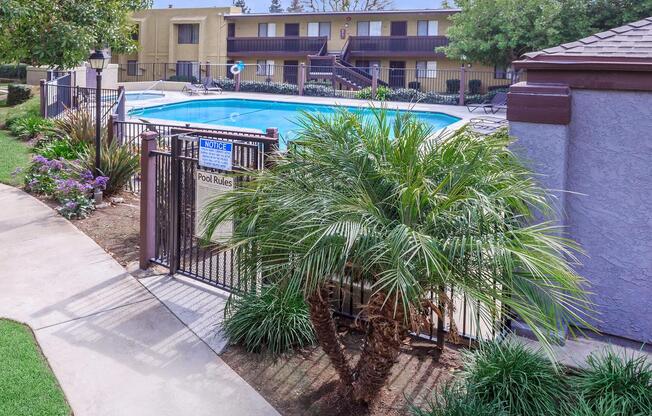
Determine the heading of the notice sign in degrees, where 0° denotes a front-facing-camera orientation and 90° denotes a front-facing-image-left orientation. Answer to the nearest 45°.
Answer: approximately 45°

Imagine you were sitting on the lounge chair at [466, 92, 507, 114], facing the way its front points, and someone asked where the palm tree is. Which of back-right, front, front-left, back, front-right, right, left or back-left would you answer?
left

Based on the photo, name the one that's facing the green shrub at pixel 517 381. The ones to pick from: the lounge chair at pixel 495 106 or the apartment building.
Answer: the apartment building

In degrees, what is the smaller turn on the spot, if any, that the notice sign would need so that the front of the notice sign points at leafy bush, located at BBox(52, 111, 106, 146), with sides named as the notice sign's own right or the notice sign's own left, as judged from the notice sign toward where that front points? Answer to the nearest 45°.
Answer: approximately 135° to the notice sign's own right

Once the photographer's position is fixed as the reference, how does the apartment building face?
facing the viewer

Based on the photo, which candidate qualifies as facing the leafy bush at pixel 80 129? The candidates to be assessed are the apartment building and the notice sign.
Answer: the apartment building

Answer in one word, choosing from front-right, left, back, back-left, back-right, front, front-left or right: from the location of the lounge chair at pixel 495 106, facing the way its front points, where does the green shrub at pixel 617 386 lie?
left

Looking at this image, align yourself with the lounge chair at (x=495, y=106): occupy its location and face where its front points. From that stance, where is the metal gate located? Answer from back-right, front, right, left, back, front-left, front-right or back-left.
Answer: left

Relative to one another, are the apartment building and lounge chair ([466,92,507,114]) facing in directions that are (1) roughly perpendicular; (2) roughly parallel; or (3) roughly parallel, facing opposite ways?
roughly perpendicular

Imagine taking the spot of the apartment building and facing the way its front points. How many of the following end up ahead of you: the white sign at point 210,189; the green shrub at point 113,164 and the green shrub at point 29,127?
3

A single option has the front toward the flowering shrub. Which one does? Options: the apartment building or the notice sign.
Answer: the apartment building

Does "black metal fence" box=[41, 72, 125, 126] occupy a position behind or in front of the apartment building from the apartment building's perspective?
in front

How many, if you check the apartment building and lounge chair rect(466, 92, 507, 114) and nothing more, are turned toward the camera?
1

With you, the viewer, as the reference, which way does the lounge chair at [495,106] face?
facing to the left of the viewer
